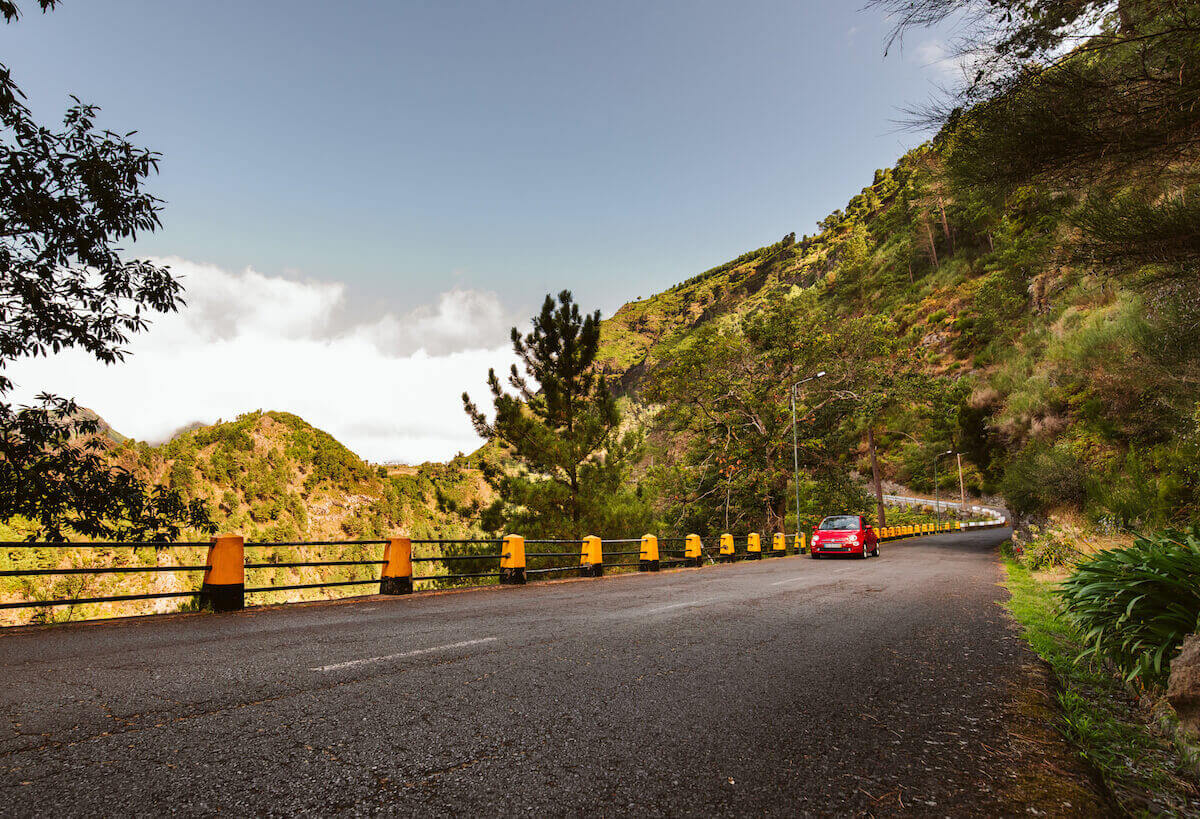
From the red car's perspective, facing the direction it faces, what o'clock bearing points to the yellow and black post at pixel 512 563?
The yellow and black post is roughly at 1 o'clock from the red car.

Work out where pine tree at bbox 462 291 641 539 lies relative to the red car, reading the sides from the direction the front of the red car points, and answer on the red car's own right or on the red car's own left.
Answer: on the red car's own right

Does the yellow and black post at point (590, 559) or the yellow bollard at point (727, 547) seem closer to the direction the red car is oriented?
the yellow and black post

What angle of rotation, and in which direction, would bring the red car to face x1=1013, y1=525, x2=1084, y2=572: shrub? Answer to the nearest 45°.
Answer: approximately 45° to its left

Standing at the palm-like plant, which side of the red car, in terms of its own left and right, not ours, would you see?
front

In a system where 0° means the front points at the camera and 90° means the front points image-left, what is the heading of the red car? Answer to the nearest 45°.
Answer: approximately 0°
